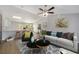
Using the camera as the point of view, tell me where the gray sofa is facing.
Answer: facing the viewer and to the left of the viewer
